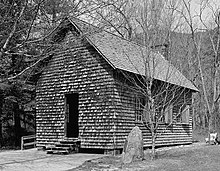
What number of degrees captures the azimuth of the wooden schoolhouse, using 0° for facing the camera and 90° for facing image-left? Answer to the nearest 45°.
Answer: approximately 45°

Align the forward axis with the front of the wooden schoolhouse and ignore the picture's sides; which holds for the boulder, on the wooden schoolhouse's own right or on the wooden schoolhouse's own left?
on the wooden schoolhouse's own left
